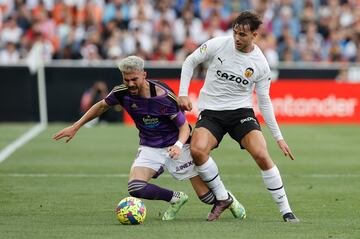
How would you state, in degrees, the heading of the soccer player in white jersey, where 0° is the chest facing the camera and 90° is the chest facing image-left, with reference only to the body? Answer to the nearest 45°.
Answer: approximately 0°

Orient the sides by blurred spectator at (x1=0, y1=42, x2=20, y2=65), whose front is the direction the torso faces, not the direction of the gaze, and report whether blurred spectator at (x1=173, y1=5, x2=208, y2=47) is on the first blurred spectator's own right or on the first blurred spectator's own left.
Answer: on the first blurred spectator's own left

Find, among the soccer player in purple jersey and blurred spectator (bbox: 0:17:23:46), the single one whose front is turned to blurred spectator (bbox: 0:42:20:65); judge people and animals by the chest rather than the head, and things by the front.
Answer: blurred spectator (bbox: 0:17:23:46)

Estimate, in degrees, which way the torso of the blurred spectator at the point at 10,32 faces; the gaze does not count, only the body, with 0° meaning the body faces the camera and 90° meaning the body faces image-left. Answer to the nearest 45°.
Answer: approximately 0°

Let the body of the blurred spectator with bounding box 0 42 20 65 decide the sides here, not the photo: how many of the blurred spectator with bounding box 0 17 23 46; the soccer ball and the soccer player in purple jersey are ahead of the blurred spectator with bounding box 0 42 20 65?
2

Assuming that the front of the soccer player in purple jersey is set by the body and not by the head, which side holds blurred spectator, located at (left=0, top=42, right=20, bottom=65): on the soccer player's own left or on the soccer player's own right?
on the soccer player's own right

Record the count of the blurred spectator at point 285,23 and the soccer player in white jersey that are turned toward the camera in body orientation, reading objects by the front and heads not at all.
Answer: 2

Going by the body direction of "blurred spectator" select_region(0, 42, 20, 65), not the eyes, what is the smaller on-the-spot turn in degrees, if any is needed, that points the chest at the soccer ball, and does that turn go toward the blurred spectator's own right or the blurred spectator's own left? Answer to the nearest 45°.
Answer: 0° — they already face it
